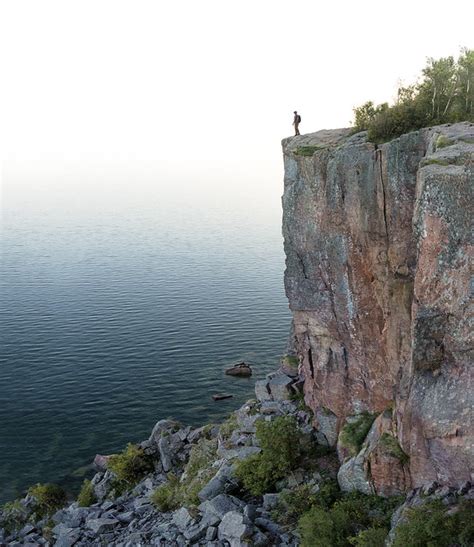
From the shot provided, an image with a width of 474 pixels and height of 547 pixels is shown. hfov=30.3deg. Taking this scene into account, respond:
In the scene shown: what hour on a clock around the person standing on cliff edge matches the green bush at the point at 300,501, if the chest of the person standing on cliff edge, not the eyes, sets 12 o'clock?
The green bush is roughly at 9 o'clock from the person standing on cliff edge.

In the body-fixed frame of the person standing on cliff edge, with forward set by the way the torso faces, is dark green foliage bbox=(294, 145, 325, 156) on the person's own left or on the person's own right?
on the person's own left

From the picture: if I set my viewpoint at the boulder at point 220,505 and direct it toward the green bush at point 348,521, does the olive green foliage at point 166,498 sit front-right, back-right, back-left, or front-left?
back-left

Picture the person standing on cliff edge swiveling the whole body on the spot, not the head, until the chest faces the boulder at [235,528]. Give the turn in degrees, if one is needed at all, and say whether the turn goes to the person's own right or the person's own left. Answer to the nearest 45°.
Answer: approximately 90° to the person's own left

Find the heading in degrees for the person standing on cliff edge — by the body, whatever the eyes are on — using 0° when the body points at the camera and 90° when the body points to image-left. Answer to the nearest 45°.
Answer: approximately 90°

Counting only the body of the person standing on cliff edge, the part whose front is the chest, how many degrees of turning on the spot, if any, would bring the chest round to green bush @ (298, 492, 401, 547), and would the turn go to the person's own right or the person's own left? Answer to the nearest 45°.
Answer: approximately 90° to the person's own left

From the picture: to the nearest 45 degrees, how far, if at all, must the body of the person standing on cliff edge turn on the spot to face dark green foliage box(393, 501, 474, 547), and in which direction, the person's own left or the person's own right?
approximately 90° to the person's own left
